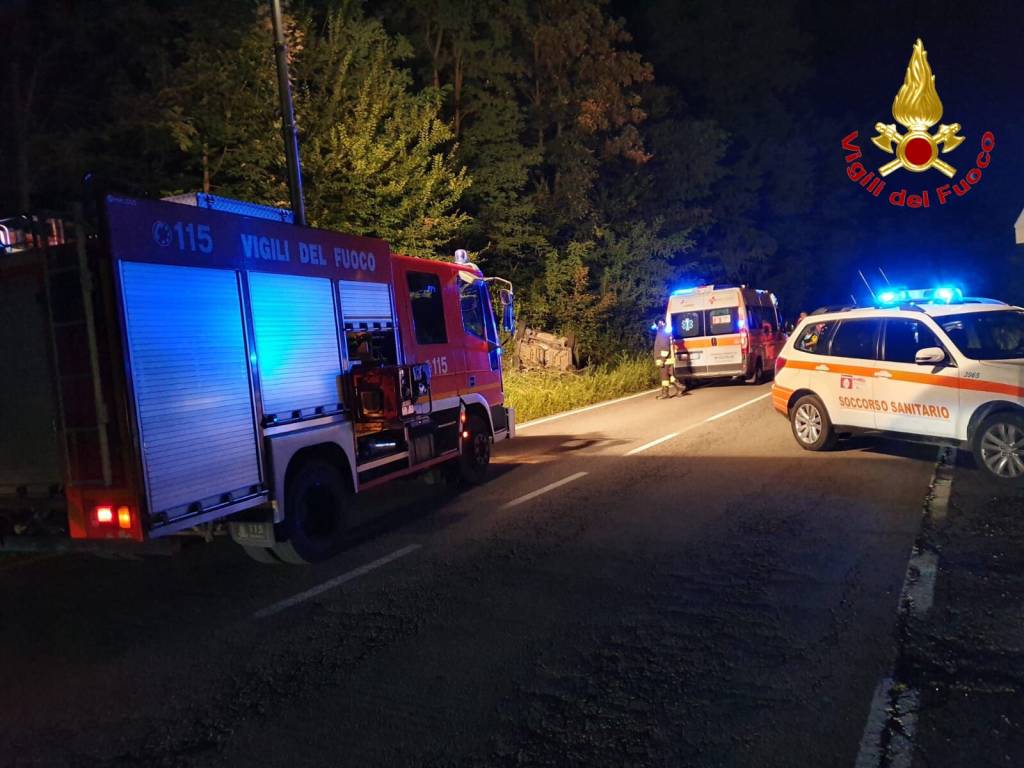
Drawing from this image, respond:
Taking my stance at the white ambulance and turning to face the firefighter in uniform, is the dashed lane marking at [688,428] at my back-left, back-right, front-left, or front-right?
front-left

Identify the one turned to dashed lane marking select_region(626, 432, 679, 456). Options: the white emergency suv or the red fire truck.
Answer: the red fire truck

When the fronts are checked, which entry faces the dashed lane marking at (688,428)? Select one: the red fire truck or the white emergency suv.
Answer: the red fire truck

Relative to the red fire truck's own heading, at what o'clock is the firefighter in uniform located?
The firefighter in uniform is roughly at 12 o'clock from the red fire truck.

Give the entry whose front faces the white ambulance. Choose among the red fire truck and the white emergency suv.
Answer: the red fire truck

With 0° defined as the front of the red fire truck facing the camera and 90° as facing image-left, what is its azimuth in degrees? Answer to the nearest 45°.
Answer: approximately 225°

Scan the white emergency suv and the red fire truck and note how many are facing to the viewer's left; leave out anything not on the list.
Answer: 0

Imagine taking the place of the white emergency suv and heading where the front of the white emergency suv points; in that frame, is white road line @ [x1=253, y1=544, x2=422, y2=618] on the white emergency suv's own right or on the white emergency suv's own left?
on the white emergency suv's own right

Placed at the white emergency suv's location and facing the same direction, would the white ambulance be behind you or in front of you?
behind

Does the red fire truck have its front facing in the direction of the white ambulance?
yes

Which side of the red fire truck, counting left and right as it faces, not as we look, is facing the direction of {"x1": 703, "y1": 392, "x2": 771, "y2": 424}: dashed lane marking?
front

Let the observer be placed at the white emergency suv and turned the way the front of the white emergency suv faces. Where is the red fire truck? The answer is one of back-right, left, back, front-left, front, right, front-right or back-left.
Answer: right

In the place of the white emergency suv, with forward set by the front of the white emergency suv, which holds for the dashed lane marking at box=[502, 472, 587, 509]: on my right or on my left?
on my right

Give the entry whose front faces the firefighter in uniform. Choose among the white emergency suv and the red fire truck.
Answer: the red fire truck

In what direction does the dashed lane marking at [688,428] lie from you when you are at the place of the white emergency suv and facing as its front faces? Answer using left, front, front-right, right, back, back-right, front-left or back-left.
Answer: back

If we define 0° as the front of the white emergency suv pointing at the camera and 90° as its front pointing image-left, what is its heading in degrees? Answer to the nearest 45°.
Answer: approximately 315°

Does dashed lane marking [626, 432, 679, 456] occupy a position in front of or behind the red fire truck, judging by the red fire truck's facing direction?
in front

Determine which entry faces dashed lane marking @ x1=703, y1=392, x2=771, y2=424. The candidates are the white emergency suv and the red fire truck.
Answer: the red fire truck
